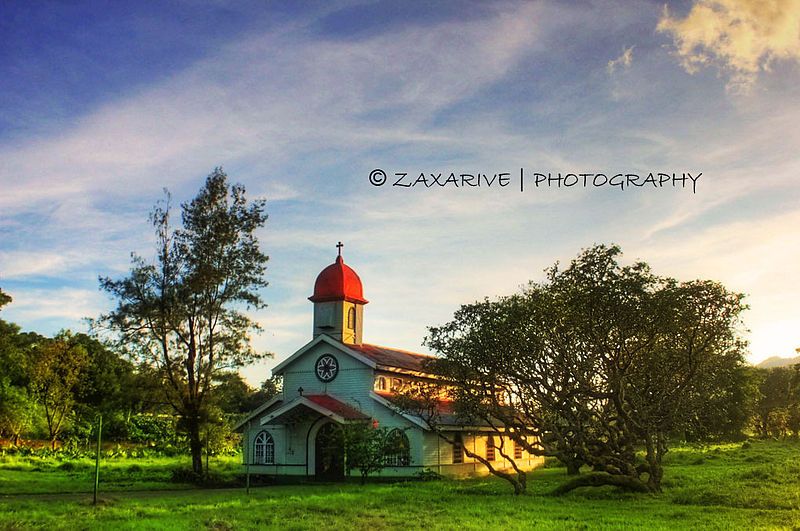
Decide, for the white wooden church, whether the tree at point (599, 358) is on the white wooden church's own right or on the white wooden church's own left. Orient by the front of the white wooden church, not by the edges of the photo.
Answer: on the white wooden church's own left

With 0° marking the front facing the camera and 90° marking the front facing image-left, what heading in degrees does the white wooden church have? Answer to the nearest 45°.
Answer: approximately 45°

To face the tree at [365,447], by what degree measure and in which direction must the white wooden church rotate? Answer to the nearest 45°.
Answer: approximately 45° to its left
